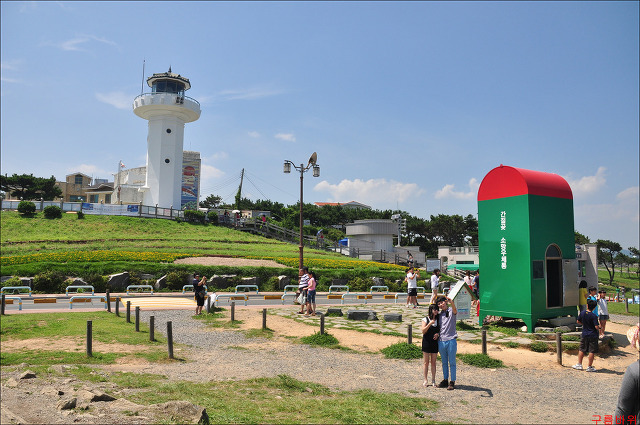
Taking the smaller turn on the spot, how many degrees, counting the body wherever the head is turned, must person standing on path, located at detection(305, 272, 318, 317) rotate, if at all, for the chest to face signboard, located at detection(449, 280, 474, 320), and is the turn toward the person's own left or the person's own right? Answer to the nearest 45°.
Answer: approximately 135° to the person's own left

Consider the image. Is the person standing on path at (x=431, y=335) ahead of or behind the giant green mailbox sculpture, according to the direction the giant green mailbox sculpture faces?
ahead

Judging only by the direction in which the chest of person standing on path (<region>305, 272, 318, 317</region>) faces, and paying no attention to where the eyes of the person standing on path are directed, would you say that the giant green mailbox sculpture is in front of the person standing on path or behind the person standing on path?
behind

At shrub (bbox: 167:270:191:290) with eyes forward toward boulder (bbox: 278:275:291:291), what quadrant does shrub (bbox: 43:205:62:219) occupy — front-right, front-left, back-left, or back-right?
back-left

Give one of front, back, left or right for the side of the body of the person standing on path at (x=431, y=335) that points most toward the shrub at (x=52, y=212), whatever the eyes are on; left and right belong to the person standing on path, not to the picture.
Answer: back

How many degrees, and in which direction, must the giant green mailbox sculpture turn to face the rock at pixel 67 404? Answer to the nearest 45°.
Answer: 0° — it already faces it

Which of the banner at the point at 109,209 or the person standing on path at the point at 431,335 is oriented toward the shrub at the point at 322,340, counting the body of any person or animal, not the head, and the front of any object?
the banner

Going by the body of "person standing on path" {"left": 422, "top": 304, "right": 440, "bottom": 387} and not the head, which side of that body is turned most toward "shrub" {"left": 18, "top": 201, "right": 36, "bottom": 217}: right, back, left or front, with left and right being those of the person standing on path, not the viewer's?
back

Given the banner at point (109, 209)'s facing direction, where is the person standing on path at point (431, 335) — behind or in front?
in front

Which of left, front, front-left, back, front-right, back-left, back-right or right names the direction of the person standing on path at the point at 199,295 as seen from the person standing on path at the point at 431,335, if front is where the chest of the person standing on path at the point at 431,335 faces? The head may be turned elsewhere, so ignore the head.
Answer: back

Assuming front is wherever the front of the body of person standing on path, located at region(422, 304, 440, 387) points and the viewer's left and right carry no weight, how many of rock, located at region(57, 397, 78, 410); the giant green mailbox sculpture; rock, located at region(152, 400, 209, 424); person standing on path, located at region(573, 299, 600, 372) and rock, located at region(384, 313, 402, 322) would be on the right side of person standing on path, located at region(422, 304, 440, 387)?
2
